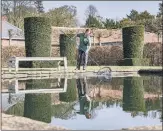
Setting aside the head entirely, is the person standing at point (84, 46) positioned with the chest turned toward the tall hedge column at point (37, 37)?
no

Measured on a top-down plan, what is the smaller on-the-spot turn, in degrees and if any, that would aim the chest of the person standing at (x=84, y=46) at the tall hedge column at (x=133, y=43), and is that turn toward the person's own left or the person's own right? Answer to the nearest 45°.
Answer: approximately 90° to the person's own left

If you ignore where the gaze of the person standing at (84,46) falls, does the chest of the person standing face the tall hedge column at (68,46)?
no

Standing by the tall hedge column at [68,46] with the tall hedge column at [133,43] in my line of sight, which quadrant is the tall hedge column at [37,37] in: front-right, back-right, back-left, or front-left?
back-right

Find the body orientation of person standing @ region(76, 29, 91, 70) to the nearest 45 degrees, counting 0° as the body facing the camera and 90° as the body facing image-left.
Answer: approximately 315°
